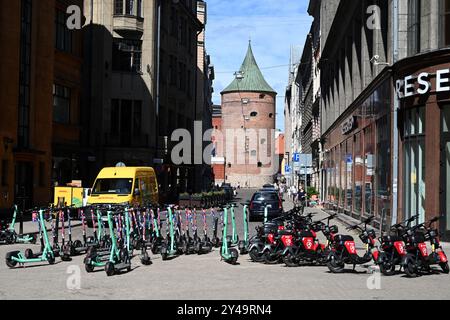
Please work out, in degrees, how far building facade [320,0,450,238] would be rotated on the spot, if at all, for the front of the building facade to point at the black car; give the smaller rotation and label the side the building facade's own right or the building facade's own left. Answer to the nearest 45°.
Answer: approximately 90° to the building facade's own right

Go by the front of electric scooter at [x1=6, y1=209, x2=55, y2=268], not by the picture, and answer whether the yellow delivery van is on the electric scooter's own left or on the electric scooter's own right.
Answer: on the electric scooter's own left

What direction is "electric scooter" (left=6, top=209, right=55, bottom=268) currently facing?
to the viewer's right

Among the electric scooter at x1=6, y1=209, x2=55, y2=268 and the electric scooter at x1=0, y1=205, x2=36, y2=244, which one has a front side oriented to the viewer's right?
the electric scooter at x1=6, y1=209, x2=55, y2=268
